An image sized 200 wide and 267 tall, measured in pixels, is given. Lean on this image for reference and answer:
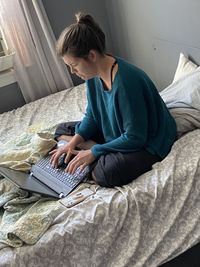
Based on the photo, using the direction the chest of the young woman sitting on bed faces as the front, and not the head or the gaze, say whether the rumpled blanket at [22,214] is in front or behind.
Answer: in front

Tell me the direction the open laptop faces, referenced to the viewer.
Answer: facing away from the viewer and to the right of the viewer

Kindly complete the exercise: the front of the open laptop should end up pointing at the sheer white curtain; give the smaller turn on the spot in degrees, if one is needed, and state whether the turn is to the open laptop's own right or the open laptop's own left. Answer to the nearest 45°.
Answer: approximately 45° to the open laptop's own left

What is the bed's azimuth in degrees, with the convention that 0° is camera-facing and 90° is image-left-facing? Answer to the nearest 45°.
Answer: approximately 45°

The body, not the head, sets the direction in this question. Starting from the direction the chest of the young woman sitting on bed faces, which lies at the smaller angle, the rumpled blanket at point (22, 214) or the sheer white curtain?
the rumpled blanket
